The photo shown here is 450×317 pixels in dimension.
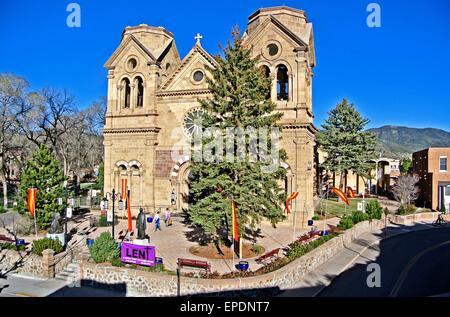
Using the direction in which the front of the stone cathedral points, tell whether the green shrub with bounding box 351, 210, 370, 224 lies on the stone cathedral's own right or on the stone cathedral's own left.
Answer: on the stone cathedral's own left

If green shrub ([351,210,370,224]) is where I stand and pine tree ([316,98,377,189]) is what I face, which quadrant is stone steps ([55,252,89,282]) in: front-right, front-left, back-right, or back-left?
back-left

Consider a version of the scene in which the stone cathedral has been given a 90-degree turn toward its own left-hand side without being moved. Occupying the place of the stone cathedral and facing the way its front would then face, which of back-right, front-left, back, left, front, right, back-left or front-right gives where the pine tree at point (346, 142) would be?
front-left

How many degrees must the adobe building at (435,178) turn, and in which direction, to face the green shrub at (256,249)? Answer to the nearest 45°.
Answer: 0° — it already faces it

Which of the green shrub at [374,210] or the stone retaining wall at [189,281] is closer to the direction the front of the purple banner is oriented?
the stone retaining wall

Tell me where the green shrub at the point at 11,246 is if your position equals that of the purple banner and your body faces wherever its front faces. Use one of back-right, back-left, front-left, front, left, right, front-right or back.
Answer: back-right

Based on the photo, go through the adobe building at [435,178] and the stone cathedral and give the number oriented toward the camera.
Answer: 2

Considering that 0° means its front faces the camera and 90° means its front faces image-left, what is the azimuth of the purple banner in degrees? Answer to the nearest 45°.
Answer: approximately 0°
